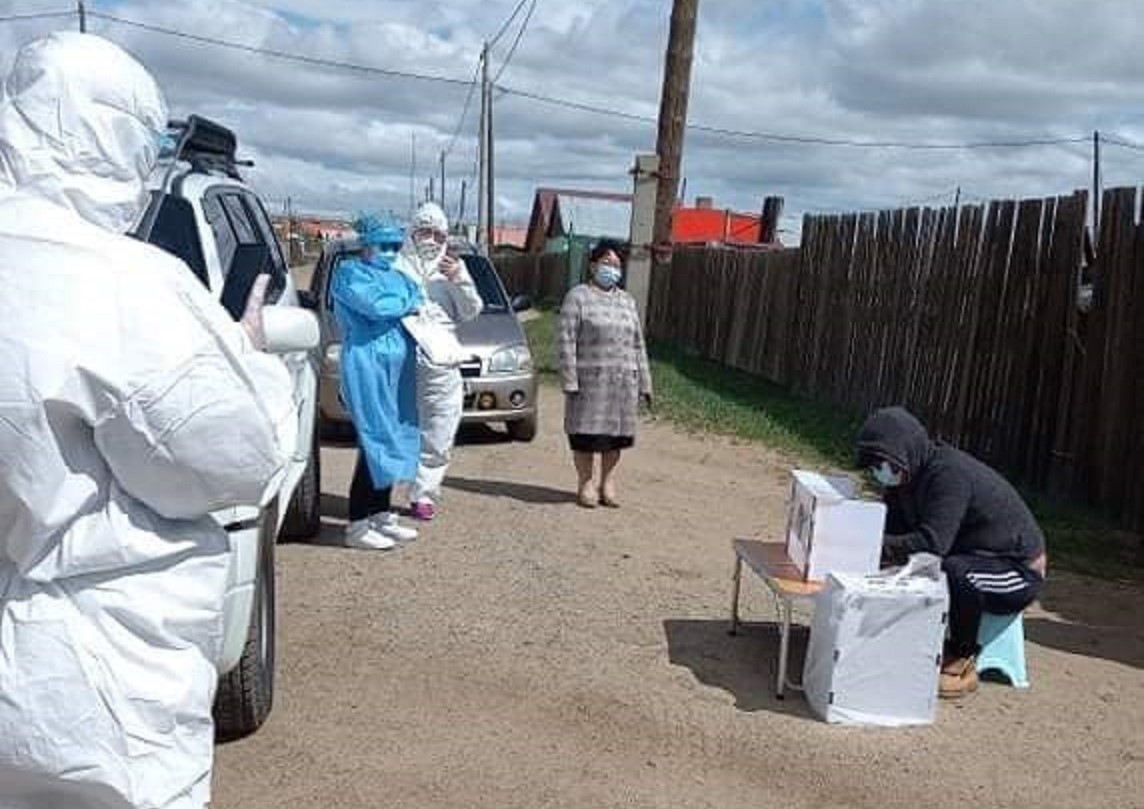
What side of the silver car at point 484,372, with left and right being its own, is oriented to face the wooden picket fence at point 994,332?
left

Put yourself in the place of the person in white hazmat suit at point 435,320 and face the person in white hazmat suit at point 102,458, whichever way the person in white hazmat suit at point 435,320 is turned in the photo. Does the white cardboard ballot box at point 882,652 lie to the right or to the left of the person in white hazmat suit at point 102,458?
left

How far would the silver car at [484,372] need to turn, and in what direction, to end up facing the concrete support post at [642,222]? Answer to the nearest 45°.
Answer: approximately 135° to its left

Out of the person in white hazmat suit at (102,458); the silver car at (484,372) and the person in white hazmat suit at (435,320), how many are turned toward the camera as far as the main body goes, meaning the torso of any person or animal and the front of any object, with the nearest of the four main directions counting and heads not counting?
2

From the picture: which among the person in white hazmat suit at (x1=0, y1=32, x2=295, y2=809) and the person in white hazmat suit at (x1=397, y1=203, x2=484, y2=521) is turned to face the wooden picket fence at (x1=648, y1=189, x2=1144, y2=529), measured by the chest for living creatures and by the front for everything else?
the person in white hazmat suit at (x1=0, y1=32, x2=295, y2=809)

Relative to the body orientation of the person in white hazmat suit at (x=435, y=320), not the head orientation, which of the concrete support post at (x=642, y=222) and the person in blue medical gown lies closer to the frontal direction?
the person in blue medical gown

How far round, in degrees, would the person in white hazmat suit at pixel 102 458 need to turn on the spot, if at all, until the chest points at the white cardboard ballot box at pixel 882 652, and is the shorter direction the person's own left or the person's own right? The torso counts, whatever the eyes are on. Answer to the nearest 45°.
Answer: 0° — they already face it

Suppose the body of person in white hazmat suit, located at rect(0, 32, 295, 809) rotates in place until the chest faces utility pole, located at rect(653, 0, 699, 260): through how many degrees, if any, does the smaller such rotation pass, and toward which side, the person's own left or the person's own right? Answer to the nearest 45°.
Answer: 0° — they already face it

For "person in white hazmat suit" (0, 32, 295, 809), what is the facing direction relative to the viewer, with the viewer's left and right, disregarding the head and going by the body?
facing away from the viewer and to the right of the viewer

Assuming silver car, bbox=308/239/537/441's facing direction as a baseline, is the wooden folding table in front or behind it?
in front

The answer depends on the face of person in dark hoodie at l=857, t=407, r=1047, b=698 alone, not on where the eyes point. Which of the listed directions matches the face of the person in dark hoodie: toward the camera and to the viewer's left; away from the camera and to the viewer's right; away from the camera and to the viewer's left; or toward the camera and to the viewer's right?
toward the camera and to the viewer's left
